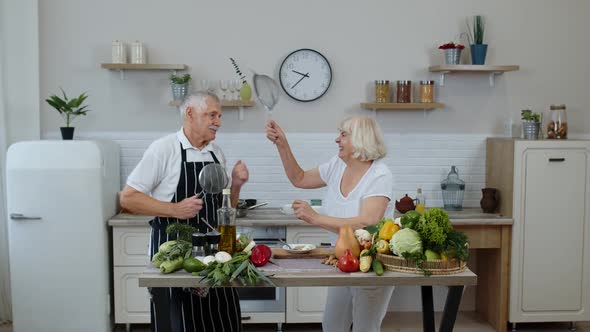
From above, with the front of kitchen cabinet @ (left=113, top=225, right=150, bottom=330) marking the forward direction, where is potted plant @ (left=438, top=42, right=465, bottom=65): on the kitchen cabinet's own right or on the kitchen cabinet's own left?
on the kitchen cabinet's own left

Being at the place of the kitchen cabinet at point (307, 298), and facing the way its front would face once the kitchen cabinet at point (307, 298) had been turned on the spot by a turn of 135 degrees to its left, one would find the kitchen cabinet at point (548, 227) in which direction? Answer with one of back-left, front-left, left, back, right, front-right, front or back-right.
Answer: front-right

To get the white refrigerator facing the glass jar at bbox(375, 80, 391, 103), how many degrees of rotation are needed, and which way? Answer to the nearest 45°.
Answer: approximately 90° to its left

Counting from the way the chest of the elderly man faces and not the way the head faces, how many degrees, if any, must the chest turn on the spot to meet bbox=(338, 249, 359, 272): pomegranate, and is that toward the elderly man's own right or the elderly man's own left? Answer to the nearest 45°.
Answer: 0° — they already face it

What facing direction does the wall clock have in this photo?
toward the camera

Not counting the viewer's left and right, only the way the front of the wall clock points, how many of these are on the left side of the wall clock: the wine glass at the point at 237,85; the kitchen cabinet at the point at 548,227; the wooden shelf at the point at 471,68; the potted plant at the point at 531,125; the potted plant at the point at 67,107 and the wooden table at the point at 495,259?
4

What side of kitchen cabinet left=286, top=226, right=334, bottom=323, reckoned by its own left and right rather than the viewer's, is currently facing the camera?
front

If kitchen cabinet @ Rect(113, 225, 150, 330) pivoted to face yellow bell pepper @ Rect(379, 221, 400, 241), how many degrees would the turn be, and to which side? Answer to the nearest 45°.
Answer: approximately 45° to its left

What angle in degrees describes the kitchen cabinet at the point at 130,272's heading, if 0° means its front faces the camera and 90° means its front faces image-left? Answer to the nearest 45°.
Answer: approximately 0°

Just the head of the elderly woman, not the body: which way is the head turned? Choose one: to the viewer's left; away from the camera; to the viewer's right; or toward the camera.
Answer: to the viewer's left

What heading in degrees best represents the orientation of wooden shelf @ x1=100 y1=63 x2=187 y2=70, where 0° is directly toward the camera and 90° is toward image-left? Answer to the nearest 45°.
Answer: approximately 0°

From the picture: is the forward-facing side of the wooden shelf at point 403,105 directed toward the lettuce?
yes

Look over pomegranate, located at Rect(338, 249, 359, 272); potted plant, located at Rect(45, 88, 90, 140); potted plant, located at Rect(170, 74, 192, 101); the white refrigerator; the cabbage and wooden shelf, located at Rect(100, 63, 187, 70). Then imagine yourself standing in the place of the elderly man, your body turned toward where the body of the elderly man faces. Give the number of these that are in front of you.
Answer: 2

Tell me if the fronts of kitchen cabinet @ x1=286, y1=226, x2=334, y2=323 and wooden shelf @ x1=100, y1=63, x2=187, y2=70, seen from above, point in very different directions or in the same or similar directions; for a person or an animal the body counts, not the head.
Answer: same or similar directions

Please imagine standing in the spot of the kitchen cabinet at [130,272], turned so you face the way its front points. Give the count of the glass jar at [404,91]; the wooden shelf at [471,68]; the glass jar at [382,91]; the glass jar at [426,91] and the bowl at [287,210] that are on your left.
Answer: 5

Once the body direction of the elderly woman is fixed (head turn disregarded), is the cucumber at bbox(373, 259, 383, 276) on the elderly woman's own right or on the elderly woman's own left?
on the elderly woman's own left
